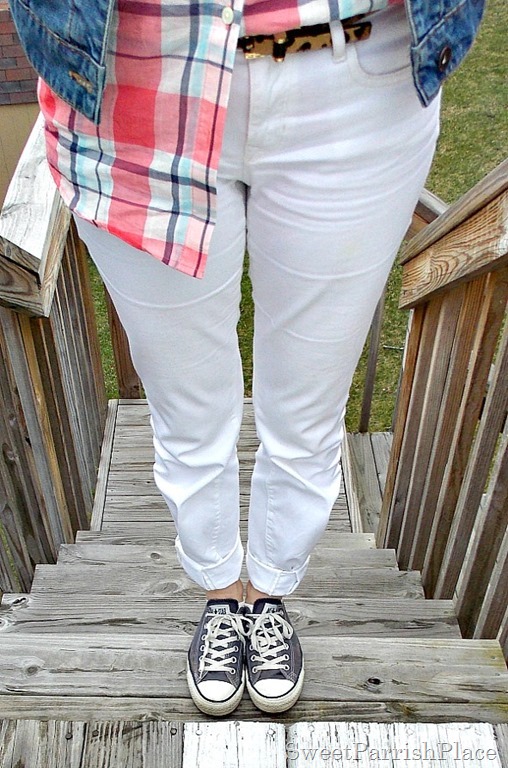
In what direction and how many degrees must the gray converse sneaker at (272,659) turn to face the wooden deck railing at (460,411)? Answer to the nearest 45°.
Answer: approximately 135° to its left

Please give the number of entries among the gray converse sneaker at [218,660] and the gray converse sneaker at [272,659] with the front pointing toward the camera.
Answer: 2

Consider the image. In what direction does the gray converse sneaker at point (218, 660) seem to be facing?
toward the camera

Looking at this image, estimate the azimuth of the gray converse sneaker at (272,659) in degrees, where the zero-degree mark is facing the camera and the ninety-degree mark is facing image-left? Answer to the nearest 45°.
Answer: approximately 0°

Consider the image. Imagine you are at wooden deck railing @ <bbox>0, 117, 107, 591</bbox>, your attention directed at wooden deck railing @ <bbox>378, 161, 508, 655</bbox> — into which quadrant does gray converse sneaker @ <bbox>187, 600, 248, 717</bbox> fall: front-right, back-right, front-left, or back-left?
front-right

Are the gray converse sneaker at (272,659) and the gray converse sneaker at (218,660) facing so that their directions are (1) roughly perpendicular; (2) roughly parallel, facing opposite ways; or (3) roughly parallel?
roughly parallel
